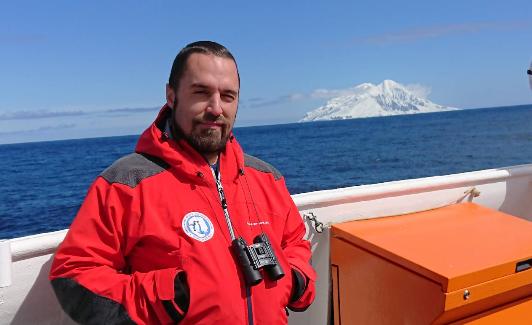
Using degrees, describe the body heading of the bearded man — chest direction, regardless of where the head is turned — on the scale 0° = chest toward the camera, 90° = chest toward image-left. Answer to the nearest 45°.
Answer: approximately 315°

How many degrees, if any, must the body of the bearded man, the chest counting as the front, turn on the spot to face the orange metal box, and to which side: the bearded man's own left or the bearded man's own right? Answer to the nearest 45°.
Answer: approximately 45° to the bearded man's own left
